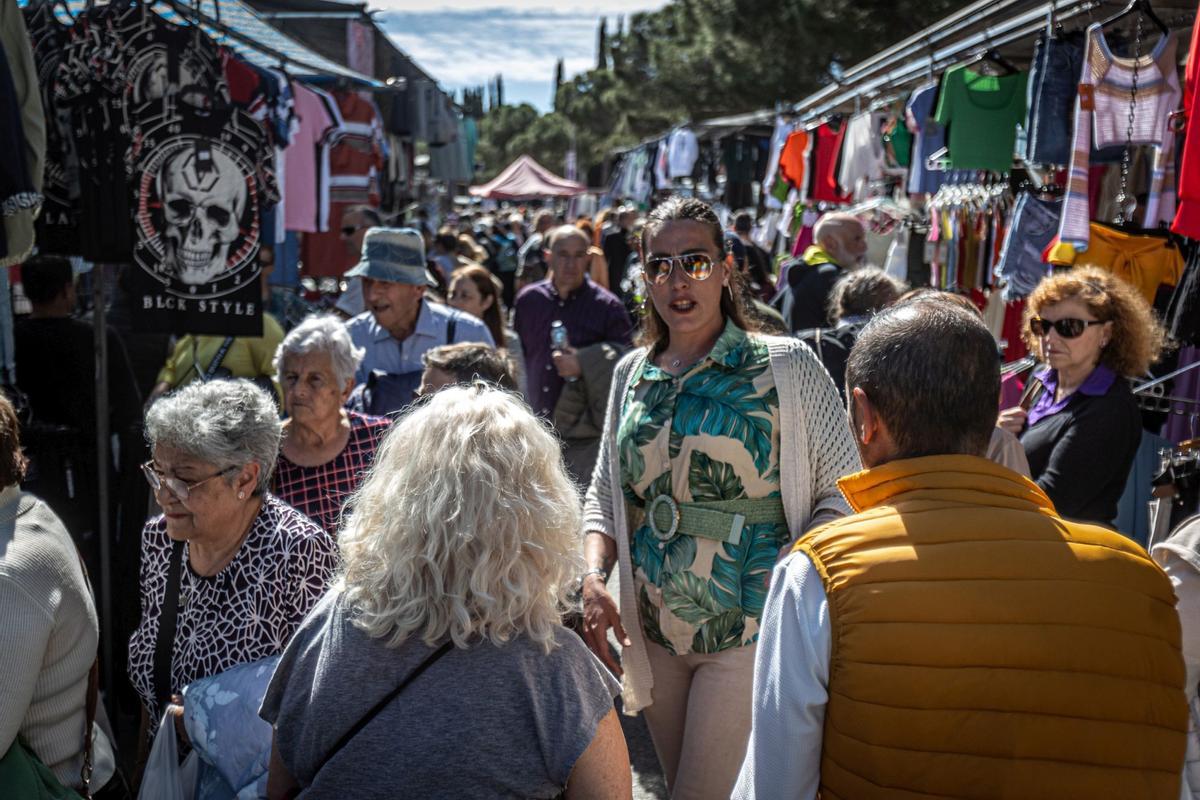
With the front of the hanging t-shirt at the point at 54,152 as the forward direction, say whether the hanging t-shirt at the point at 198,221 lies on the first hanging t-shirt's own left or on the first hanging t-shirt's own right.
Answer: on the first hanging t-shirt's own left

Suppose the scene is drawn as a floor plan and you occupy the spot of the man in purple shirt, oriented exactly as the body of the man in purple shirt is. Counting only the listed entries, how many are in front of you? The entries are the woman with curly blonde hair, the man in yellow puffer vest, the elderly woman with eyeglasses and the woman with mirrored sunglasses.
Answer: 4

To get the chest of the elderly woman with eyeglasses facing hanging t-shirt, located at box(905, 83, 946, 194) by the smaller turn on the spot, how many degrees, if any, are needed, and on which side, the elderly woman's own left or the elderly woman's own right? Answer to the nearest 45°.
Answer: approximately 180°

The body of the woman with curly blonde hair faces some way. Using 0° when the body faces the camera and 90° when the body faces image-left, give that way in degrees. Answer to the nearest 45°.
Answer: approximately 180°

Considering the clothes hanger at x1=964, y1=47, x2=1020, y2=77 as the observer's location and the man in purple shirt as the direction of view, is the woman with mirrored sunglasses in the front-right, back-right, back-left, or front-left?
front-left

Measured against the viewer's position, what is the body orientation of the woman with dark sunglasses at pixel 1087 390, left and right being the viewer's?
facing the viewer and to the left of the viewer

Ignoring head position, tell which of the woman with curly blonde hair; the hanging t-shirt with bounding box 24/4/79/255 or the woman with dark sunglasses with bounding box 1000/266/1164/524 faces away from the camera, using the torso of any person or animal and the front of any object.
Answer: the woman with curly blonde hair

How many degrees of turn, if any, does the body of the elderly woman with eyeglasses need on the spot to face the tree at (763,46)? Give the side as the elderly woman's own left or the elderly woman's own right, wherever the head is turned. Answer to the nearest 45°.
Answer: approximately 180°

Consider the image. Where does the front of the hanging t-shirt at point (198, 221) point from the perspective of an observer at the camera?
facing the viewer

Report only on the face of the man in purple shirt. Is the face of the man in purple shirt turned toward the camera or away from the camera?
toward the camera

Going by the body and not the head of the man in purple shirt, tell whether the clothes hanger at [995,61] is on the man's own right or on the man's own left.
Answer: on the man's own left

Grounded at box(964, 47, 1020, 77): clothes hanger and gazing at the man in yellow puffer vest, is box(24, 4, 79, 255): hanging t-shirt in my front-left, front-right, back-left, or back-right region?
front-right

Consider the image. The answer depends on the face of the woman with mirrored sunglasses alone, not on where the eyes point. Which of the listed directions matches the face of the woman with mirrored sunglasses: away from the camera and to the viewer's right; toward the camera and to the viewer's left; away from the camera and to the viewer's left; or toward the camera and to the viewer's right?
toward the camera and to the viewer's left

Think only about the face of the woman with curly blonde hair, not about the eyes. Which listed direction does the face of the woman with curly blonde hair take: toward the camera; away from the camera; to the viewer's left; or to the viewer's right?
away from the camera

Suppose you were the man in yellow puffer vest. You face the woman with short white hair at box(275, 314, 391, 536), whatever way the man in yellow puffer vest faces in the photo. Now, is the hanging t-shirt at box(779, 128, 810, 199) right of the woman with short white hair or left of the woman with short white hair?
right

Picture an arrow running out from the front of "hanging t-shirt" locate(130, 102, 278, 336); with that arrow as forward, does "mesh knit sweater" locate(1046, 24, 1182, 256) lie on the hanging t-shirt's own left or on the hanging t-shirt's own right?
on the hanging t-shirt's own left

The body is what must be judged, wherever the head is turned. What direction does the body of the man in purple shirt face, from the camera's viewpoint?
toward the camera

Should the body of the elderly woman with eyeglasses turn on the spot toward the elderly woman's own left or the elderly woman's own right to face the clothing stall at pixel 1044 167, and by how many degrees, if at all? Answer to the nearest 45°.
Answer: approximately 180°

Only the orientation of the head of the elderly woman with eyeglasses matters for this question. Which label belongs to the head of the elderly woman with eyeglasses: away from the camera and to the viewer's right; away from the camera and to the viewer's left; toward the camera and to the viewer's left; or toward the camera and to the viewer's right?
toward the camera and to the viewer's left
